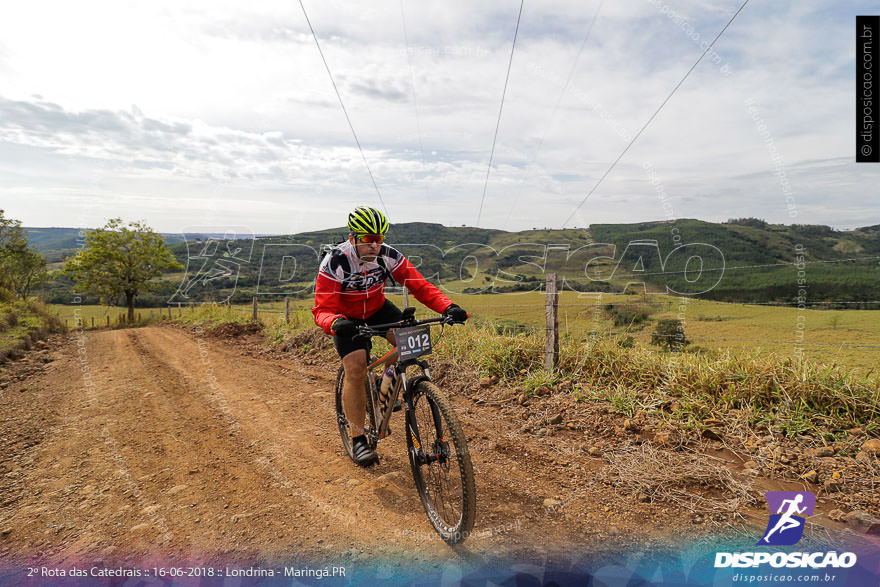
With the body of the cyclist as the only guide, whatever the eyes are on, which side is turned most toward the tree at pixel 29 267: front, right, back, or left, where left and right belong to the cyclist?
back

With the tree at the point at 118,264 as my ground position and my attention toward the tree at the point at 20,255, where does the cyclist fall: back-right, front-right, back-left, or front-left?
back-left

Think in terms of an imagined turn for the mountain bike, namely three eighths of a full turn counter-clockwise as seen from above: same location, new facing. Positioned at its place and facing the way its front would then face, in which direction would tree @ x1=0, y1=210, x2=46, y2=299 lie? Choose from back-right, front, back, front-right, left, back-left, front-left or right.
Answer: front-left

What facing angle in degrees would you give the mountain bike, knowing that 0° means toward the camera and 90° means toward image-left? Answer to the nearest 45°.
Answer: approximately 315°

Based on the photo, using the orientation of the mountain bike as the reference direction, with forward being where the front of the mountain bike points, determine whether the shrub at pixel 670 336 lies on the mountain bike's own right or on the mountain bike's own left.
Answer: on the mountain bike's own left

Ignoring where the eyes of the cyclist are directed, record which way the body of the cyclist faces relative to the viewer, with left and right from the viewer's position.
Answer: facing the viewer and to the right of the viewer

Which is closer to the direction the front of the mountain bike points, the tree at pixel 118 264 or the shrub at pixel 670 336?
the shrub

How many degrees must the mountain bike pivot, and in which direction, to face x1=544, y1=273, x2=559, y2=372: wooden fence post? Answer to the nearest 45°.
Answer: approximately 90° to its left

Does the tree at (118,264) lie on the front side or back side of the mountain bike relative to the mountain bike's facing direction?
on the back side

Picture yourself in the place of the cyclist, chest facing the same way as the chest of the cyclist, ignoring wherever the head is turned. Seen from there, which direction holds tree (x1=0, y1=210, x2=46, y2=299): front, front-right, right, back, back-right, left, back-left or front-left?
back

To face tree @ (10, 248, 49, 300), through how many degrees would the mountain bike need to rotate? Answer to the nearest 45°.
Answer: approximately 180°
